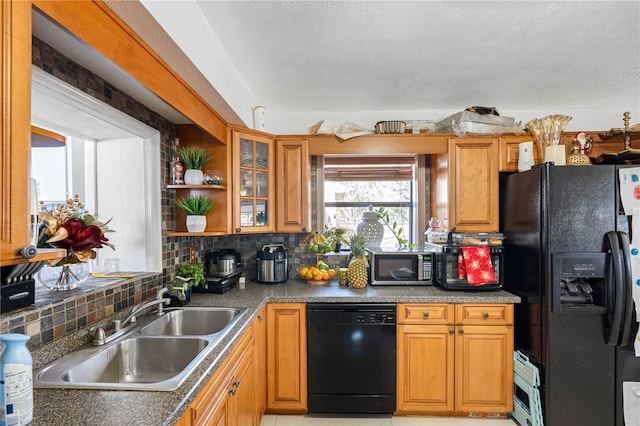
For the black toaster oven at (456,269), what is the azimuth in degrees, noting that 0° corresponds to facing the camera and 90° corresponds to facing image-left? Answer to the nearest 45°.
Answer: approximately 0°

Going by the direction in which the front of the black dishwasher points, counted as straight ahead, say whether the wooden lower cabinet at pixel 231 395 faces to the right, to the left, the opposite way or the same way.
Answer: to the left

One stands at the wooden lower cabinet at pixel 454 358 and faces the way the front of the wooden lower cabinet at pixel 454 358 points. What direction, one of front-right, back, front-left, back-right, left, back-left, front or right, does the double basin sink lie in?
front-right

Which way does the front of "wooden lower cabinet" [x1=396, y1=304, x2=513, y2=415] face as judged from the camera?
facing the viewer

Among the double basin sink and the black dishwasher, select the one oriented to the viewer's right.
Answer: the double basin sink

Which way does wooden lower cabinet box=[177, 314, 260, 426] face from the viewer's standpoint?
to the viewer's right

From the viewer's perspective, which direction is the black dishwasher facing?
toward the camera

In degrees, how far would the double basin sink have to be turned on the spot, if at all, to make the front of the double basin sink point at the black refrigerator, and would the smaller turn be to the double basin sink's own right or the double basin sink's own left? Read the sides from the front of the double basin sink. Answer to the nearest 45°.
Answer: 0° — it already faces it

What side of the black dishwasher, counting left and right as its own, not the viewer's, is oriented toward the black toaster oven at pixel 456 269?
left

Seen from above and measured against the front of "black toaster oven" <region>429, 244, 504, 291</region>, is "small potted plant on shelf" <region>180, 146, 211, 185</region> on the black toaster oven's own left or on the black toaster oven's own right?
on the black toaster oven's own right

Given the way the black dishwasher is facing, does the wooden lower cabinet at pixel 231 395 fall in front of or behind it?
in front

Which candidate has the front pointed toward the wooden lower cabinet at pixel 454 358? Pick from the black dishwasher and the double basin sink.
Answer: the double basin sink

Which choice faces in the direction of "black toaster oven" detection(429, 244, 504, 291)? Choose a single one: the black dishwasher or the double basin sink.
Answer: the double basin sink

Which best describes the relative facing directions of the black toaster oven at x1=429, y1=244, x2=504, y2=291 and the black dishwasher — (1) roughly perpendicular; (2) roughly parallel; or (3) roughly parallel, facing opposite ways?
roughly parallel

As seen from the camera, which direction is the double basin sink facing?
to the viewer's right
